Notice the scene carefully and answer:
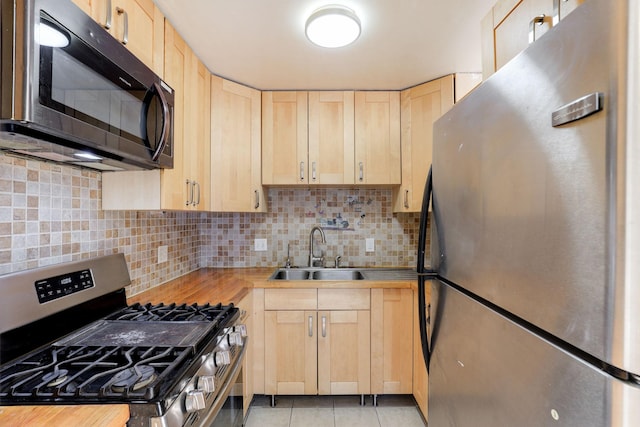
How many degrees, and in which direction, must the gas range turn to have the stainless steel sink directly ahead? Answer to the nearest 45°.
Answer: approximately 90° to its left

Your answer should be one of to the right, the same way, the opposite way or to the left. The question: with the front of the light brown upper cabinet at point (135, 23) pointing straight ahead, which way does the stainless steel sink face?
to the right

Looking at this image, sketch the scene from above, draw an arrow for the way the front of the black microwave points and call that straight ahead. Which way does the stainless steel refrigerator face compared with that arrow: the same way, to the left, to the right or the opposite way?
the opposite way

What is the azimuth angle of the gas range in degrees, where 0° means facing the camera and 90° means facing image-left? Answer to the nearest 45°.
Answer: approximately 315°

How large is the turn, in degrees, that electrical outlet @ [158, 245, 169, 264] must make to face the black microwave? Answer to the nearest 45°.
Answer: approximately 45° to its right

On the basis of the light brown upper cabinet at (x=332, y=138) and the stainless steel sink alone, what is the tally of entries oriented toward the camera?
2

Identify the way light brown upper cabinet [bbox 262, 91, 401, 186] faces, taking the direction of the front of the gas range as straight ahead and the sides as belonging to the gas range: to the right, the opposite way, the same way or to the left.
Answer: to the right

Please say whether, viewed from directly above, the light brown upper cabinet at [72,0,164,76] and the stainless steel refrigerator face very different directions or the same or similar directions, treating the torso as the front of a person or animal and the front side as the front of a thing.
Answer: very different directions

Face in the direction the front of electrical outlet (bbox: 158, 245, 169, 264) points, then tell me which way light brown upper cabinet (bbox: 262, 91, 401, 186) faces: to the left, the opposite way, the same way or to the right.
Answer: to the right
